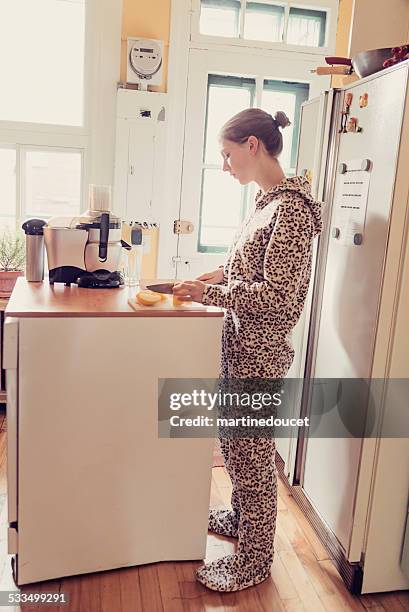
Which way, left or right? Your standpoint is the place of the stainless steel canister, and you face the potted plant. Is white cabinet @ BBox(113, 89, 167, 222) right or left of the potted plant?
right

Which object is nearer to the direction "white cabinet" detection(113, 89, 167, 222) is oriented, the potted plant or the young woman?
the young woman

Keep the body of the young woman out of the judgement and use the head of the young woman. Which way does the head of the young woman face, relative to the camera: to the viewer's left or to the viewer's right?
to the viewer's left

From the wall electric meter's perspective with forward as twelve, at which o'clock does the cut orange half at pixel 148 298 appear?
The cut orange half is roughly at 12 o'clock from the wall electric meter.

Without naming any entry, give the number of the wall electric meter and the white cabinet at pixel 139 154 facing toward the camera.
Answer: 2

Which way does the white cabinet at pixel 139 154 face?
toward the camera

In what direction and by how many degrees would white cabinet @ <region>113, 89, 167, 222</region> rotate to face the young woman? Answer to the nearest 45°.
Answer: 0° — it already faces them

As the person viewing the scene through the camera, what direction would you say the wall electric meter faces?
facing the viewer

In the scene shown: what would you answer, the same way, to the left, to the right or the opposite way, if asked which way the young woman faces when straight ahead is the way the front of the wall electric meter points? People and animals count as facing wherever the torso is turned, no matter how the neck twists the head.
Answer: to the right

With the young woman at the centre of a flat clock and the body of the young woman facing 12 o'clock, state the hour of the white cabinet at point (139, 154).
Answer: The white cabinet is roughly at 2 o'clock from the young woman.

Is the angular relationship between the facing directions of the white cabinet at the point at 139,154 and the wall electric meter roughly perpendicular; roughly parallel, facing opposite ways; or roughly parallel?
roughly parallel

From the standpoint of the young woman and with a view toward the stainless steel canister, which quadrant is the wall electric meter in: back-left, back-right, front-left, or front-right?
front-right

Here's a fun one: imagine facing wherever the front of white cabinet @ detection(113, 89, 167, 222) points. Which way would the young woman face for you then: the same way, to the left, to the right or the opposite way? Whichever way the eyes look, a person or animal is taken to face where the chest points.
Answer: to the right

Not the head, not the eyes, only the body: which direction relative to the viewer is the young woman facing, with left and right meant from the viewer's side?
facing to the left of the viewer

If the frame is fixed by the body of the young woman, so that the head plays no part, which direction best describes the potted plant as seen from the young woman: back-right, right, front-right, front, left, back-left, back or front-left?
front-right

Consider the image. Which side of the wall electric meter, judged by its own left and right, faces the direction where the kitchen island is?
front

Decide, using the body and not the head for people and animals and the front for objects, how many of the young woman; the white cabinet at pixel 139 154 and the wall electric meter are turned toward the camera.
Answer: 2
